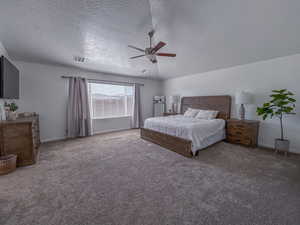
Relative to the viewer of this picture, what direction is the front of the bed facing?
facing the viewer and to the left of the viewer

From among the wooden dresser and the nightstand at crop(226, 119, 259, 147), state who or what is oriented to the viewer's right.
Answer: the wooden dresser

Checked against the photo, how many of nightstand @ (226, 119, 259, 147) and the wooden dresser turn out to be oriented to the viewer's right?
1

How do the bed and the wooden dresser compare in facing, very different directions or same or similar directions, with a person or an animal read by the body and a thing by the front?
very different directions

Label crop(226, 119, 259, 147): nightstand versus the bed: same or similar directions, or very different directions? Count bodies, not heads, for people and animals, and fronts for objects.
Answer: same or similar directions

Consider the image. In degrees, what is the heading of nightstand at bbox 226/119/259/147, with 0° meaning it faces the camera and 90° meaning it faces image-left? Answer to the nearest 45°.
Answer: approximately 45°

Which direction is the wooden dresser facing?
to the viewer's right

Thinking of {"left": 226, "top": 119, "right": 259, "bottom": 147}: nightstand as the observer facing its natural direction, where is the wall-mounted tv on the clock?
The wall-mounted tv is roughly at 12 o'clock from the nightstand.

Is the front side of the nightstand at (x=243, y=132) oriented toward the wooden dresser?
yes

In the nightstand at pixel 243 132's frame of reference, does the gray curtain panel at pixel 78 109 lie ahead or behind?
ahead

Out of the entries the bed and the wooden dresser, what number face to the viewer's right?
1

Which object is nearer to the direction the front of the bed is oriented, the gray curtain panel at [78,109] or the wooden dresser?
the wooden dresser
